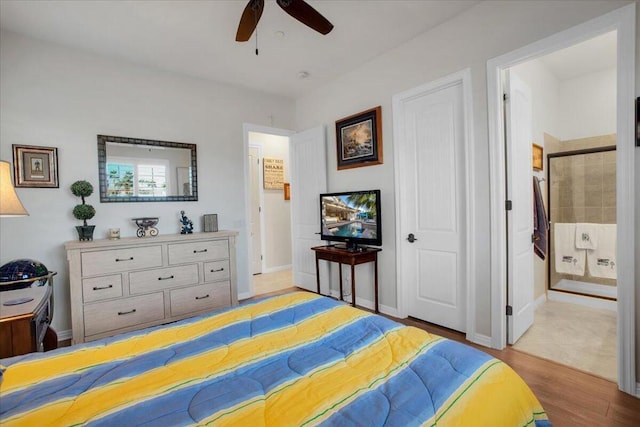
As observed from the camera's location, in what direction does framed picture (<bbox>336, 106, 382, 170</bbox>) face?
facing the viewer and to the left of the viewer

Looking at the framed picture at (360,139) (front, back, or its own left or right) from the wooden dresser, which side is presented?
front

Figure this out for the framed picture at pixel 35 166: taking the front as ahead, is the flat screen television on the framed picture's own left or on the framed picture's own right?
on the framed picture's own left

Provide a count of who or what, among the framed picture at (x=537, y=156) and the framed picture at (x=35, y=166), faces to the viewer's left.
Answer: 0

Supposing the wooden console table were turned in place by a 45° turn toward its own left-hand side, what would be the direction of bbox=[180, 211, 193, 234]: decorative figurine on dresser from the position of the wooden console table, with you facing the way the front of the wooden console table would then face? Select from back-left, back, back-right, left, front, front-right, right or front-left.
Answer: right

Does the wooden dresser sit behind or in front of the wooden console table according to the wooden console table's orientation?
in front

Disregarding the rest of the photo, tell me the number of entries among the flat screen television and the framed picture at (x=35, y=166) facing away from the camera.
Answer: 0

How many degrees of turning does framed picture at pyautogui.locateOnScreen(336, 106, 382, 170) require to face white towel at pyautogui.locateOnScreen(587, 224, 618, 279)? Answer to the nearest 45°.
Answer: approximately 135° to its left

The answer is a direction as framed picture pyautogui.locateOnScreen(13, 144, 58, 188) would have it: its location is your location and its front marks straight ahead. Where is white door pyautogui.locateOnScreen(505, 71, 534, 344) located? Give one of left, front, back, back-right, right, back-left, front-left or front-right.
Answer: front-left

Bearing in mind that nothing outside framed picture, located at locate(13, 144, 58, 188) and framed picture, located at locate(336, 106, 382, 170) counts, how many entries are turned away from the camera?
0

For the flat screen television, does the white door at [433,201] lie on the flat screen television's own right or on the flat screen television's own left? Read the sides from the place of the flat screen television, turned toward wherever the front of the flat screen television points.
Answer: on the flat screen television's own left

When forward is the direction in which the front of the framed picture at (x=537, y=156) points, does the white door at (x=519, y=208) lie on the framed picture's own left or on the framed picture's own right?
on the framed picture's own right

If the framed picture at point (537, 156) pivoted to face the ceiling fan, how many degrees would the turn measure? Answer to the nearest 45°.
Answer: approximately 90° to its right
